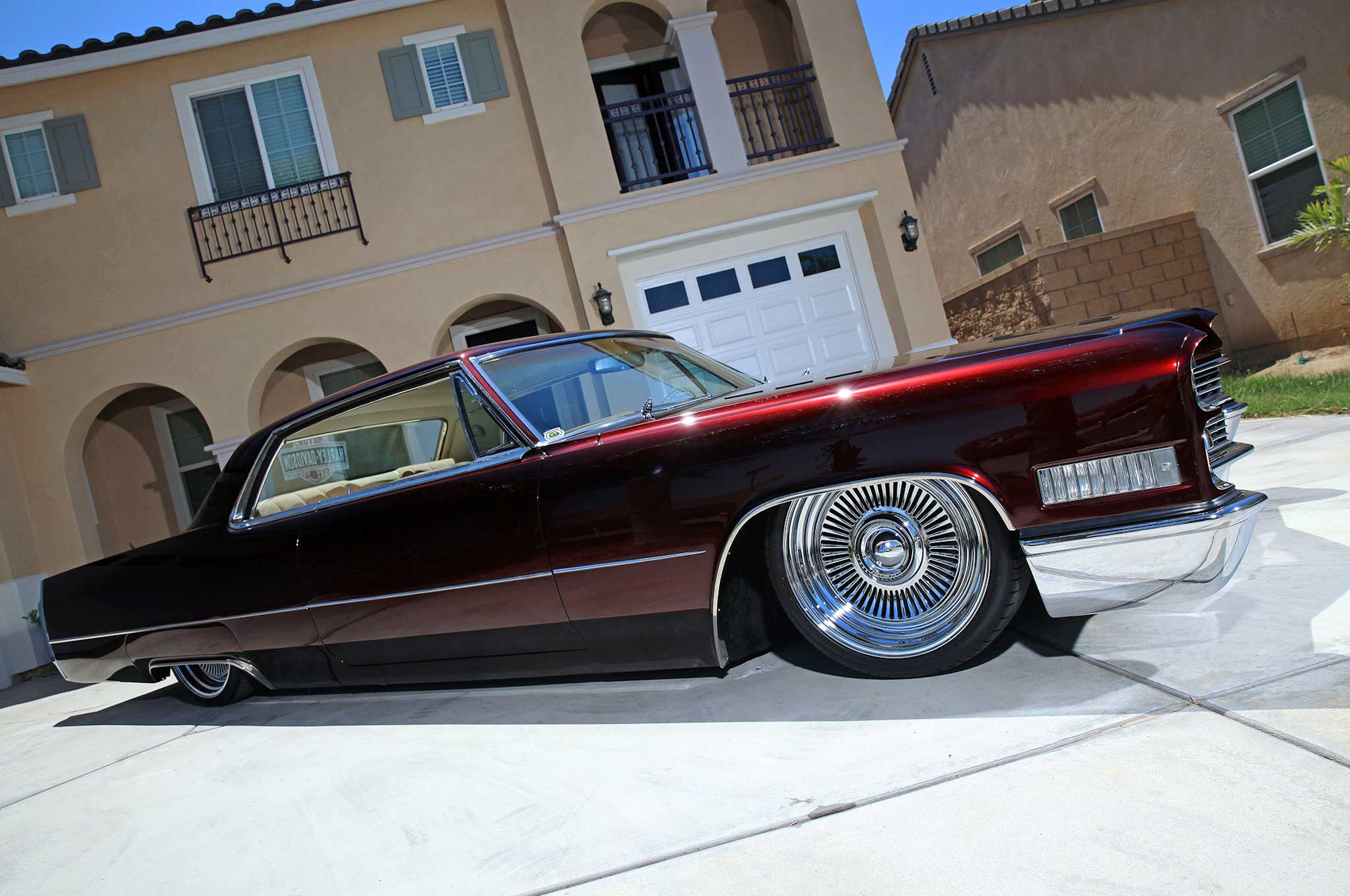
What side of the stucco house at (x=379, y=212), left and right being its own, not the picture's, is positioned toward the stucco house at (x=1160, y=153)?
left

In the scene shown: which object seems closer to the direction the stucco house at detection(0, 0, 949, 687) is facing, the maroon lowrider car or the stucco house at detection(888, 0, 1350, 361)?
the maroon lowrider car

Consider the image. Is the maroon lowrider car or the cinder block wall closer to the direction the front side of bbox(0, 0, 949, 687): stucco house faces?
the maroon lowrider car

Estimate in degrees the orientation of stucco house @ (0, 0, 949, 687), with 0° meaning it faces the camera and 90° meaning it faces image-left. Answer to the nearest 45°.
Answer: approximately 0°

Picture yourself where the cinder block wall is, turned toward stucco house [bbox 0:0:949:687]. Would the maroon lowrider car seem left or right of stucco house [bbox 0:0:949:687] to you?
left

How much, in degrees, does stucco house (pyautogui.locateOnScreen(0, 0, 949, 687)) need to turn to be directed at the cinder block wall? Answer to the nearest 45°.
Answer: approximately 90° to its left

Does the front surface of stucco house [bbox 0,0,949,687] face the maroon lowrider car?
yes
